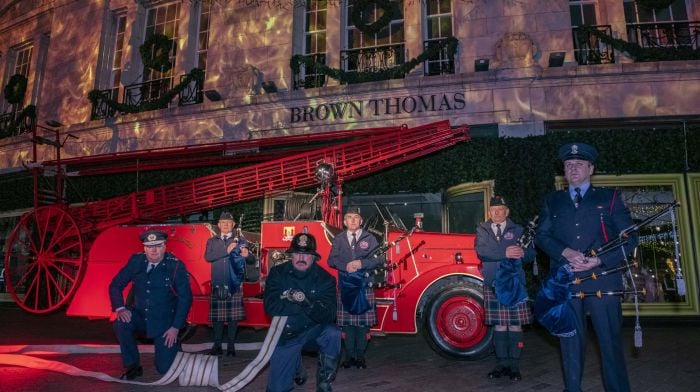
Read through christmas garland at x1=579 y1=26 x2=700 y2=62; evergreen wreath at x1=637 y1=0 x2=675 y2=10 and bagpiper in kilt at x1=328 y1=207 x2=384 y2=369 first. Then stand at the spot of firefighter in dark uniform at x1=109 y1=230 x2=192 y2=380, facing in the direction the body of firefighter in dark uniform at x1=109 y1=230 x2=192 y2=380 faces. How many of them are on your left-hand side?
3

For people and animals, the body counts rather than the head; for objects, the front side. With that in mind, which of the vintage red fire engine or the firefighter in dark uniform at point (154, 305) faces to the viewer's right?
the vintage red fire engine

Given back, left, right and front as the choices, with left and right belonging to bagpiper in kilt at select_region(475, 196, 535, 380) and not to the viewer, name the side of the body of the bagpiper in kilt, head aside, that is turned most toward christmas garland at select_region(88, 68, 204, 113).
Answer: right

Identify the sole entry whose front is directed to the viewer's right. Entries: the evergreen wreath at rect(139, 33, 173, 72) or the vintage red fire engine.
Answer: the vintage red fire engine

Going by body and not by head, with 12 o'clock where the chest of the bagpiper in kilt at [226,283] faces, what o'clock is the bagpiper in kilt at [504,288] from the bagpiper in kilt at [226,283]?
the bagpiper in kilt at [504,288] is roughly at 10 o'clock from the bagpiper in kilt at [226,283].

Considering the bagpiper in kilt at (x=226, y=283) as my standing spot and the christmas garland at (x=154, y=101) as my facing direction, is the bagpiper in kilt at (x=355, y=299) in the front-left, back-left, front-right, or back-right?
back-right
